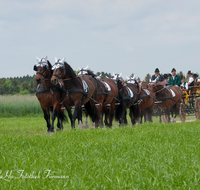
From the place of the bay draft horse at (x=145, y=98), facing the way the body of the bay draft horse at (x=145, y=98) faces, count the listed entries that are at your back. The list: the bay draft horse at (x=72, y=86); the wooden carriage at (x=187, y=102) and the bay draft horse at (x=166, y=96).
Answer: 2

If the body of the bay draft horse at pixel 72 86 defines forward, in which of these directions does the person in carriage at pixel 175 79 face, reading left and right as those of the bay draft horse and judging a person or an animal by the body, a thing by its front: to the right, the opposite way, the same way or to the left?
the same way

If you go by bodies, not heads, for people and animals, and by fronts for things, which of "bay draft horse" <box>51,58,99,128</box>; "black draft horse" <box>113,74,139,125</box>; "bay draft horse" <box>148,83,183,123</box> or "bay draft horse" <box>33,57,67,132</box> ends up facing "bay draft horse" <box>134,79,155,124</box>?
"bay draft horse" <box>148,83,183,123</box>

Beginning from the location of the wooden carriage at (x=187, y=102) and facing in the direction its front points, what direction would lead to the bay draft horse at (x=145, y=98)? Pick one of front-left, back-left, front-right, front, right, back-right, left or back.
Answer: front

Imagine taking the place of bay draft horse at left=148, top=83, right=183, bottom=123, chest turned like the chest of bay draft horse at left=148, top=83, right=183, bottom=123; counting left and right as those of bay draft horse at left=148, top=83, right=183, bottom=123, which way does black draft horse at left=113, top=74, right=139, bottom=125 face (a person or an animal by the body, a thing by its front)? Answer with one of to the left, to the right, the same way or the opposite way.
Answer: the same way

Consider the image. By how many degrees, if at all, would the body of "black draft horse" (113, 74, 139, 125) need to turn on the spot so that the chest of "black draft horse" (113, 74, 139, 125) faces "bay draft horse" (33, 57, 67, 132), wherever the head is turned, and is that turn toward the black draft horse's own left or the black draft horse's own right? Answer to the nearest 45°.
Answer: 0° — it already faces it

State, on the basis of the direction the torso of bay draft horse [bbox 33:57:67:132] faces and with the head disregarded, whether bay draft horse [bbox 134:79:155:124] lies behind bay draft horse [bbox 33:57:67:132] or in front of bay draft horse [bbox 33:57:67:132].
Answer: behind

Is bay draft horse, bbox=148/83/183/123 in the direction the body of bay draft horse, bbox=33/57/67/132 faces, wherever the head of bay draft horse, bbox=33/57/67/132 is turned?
no

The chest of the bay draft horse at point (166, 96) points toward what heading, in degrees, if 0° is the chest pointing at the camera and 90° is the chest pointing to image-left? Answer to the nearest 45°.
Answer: approximately 45°

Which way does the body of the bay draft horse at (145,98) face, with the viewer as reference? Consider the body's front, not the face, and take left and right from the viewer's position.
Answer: facing the viewer and to the left of the viewer

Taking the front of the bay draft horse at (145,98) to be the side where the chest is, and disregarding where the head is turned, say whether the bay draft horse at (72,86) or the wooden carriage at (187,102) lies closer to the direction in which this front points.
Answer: the bay draft horse

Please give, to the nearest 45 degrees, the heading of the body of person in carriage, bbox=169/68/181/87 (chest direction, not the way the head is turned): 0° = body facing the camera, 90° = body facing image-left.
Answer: approximately 45°

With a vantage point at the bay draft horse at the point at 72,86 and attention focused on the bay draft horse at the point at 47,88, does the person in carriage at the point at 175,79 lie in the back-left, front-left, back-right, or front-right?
back-right

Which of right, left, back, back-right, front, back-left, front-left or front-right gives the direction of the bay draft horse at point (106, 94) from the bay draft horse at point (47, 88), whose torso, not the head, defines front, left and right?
back

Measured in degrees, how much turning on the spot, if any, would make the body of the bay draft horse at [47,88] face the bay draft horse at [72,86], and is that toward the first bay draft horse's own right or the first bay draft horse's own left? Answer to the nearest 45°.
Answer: approximately 135° to the first bay draft horse's own left

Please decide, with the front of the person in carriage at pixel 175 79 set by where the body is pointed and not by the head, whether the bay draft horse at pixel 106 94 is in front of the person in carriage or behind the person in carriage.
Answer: in front

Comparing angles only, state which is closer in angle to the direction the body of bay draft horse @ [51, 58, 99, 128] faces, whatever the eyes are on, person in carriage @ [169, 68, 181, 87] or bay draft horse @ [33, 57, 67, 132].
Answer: the bay draft horse

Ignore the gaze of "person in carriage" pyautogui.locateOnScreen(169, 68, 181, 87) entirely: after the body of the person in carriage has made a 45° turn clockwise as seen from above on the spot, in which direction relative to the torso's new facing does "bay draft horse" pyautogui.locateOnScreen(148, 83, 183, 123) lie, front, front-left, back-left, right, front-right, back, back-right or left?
left

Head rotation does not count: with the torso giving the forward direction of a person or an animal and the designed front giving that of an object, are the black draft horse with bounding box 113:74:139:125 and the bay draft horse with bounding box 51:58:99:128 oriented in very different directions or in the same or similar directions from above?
same or similar directions

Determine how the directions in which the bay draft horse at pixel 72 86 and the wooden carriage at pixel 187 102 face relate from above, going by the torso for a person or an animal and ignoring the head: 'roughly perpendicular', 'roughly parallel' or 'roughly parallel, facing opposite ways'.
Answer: roughly parallel

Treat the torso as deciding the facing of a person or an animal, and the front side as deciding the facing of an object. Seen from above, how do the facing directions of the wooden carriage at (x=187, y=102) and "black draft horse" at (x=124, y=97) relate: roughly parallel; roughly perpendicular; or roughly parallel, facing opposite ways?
roughly parallel
